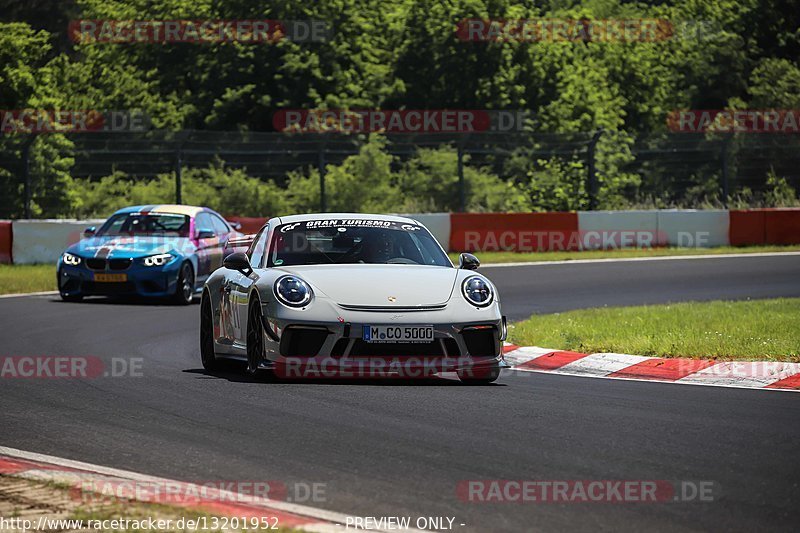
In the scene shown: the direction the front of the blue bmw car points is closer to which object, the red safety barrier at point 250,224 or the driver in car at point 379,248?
the driver in car

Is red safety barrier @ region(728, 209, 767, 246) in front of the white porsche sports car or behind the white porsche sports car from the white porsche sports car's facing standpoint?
behind

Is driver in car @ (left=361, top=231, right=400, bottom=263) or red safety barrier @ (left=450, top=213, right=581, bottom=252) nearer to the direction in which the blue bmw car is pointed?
the driver in car

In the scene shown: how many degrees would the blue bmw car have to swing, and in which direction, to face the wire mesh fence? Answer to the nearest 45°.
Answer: approximately 180°

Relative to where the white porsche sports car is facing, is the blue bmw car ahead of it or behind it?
behind

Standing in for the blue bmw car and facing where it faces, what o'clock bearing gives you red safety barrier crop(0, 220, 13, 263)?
The red safety barrier is roughly at 4 o'clock from the blue bmw car.

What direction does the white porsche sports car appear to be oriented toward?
toward the camera

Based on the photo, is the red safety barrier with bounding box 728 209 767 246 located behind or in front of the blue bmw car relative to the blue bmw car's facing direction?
behind

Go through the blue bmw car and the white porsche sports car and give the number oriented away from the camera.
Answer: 0

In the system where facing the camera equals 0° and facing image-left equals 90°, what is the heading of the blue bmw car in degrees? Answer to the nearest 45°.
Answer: approximately 45°

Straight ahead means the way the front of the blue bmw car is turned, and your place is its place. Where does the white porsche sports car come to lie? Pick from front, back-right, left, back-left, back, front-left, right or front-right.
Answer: front-left

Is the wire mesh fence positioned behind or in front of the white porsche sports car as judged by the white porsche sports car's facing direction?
behind
